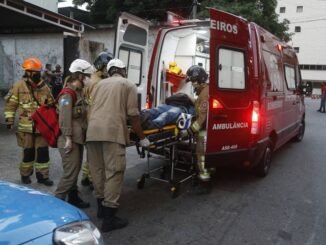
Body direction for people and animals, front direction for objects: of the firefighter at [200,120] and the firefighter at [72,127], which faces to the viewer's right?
the firefighter at [72,127]

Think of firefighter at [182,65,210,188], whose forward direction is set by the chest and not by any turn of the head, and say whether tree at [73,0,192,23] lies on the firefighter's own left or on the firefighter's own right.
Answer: on the firefighter's own right

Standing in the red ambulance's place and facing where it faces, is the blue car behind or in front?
behind

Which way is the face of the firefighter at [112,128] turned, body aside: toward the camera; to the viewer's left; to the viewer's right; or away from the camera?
away from the camera

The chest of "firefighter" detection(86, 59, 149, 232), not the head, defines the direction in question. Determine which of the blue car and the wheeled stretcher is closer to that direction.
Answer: the wheeled stretcher

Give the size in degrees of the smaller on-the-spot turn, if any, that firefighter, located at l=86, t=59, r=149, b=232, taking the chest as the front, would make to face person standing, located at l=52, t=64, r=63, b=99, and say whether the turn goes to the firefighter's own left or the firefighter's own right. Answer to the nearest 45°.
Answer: approximately 45° to the firefighter's own left

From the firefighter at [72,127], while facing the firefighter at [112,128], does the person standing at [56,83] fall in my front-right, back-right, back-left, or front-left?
back-left

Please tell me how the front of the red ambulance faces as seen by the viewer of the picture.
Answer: facing away from the viewer and to the right of the viewer

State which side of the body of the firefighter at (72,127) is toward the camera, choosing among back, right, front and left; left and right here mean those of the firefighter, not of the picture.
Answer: right

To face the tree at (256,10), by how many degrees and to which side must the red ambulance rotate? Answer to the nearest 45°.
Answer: approximately 45° to its left

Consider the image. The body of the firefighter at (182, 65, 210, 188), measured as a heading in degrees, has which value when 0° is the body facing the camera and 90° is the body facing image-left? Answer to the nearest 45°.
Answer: approximately 90°

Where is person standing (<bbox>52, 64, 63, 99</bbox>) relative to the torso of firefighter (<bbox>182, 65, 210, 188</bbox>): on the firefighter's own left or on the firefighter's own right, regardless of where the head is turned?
on the firefighter's own right

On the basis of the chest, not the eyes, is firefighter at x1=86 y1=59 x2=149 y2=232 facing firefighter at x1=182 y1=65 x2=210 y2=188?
yes

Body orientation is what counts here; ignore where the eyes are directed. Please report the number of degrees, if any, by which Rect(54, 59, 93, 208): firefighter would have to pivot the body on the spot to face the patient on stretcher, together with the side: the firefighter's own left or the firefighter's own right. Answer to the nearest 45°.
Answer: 0° — they already face them

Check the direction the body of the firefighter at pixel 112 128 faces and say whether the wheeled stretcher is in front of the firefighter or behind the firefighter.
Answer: in front

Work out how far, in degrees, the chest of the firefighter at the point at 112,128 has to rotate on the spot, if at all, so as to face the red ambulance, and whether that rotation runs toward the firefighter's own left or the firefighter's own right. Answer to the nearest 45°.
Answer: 0° — they already face it

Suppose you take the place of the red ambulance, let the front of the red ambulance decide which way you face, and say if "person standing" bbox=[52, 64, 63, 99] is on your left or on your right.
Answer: on your left

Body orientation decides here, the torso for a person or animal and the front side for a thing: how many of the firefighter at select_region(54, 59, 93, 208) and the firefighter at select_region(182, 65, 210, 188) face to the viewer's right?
1

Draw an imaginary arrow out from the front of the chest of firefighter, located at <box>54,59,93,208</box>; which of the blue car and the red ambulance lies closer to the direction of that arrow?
the red ambulance
